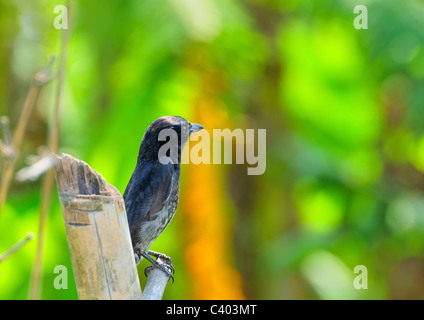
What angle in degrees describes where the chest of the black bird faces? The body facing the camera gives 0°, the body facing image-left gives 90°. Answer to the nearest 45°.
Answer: approximately 270°

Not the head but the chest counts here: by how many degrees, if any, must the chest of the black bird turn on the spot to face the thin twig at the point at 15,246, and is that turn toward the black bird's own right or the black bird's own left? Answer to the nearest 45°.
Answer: approximately 135° to the black bird's own right
